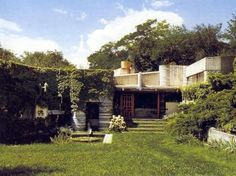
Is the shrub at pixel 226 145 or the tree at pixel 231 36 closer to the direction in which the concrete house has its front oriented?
the shrub

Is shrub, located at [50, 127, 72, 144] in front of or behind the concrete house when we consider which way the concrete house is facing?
in front

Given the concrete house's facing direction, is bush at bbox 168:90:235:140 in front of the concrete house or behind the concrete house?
in front

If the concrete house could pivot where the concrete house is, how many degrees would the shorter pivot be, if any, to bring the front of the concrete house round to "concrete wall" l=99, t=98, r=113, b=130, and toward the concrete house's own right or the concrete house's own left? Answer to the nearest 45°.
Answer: approximately 45° to the concrete house's own right

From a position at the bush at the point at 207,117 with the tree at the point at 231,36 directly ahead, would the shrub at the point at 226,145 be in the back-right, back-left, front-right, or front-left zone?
back-right

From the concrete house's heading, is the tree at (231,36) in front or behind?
behind

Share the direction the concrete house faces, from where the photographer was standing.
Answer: facing the viewer

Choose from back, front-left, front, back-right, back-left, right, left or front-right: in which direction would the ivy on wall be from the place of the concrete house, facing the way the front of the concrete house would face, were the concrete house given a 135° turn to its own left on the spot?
back

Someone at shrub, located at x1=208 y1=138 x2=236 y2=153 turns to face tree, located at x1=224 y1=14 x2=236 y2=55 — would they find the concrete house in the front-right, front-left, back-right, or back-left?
front-left
